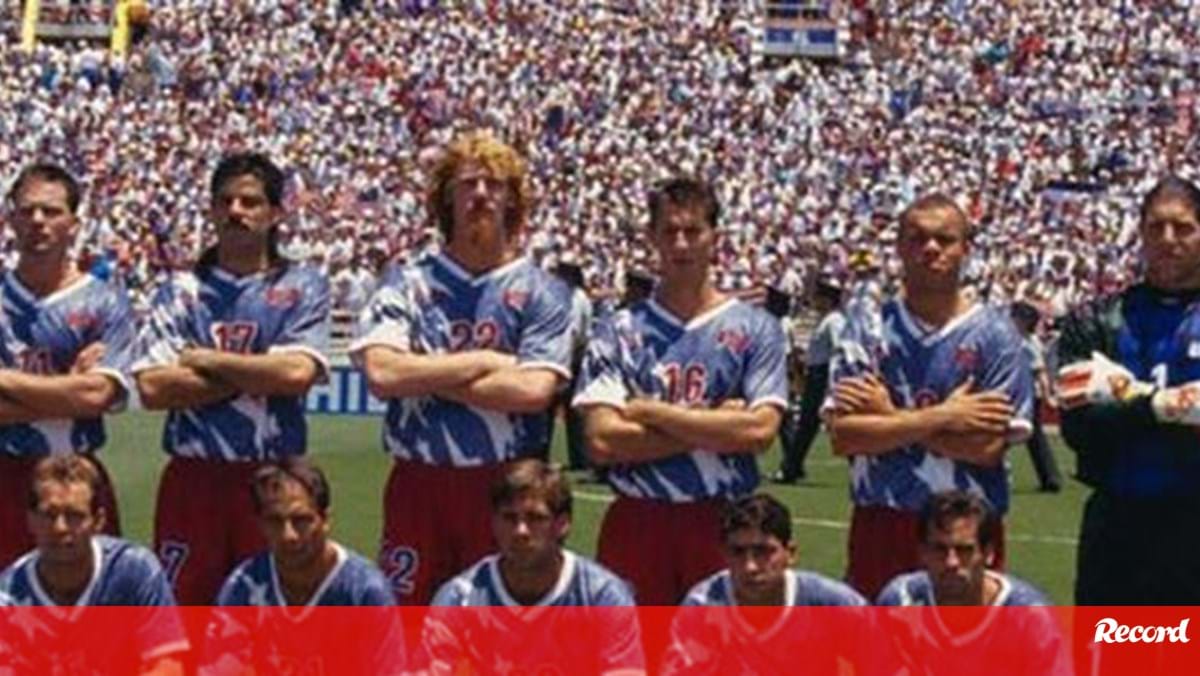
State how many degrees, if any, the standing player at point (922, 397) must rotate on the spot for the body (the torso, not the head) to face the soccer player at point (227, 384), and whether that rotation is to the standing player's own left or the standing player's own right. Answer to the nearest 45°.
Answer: approximately 90° to the standing player's own right

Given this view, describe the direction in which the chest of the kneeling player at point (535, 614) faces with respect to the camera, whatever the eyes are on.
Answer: toward the camera

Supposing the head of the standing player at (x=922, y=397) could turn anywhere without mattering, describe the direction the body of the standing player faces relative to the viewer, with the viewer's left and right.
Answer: facing the viewer

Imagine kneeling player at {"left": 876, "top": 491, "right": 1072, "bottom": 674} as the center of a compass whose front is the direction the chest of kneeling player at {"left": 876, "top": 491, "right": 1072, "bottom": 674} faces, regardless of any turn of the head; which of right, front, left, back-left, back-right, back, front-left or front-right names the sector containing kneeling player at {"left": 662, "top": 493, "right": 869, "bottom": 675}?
right

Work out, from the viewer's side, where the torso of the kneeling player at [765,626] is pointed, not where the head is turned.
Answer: toward the camera

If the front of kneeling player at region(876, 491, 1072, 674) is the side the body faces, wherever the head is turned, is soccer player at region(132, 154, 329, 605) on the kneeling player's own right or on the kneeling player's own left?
on the kneeling player's own right
